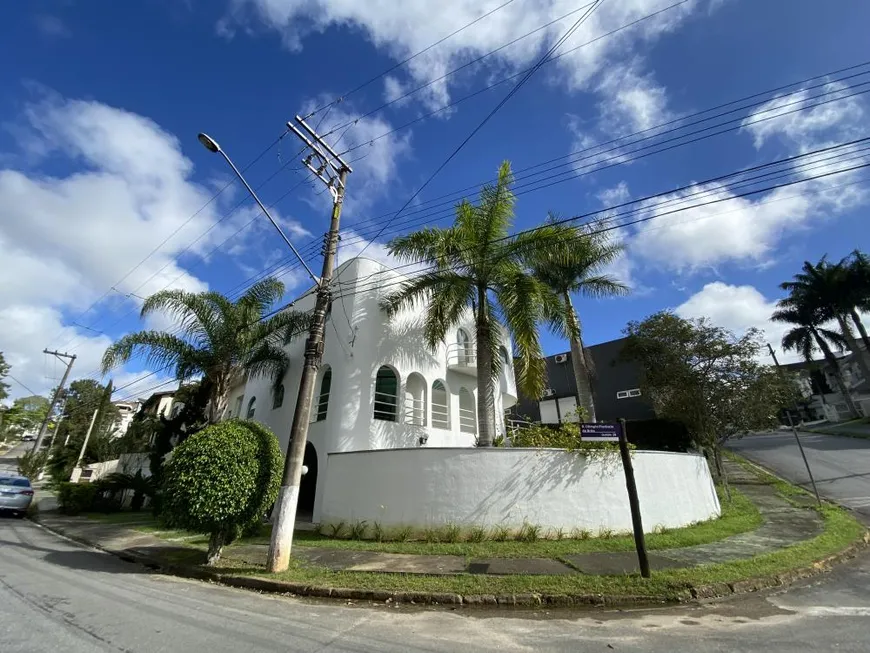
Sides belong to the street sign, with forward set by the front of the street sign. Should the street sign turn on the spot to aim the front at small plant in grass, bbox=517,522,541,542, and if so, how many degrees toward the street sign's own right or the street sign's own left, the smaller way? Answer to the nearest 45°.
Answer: approximately 135° to the street sign's own right

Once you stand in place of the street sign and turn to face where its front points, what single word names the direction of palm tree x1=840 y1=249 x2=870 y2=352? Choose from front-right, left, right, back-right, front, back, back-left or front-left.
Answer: back-left

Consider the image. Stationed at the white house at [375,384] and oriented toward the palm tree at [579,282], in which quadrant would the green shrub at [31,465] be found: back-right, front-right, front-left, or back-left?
back-left

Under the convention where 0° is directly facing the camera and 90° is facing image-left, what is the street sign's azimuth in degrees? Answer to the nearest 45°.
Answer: approximately 0°

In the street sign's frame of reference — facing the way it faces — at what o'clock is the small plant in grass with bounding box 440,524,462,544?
The small plant in grass is roughly at 4 o'clock from the street sign.

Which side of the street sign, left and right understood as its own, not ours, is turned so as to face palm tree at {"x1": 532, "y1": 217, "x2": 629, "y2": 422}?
back

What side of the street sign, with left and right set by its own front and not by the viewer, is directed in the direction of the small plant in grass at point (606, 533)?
back

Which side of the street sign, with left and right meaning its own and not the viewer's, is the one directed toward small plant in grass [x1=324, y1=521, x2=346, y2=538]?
right

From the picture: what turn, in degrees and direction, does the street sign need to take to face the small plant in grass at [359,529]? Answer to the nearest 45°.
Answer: approximately 90° to its right

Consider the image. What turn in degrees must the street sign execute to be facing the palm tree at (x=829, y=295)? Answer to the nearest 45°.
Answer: approximately 135° to its left
